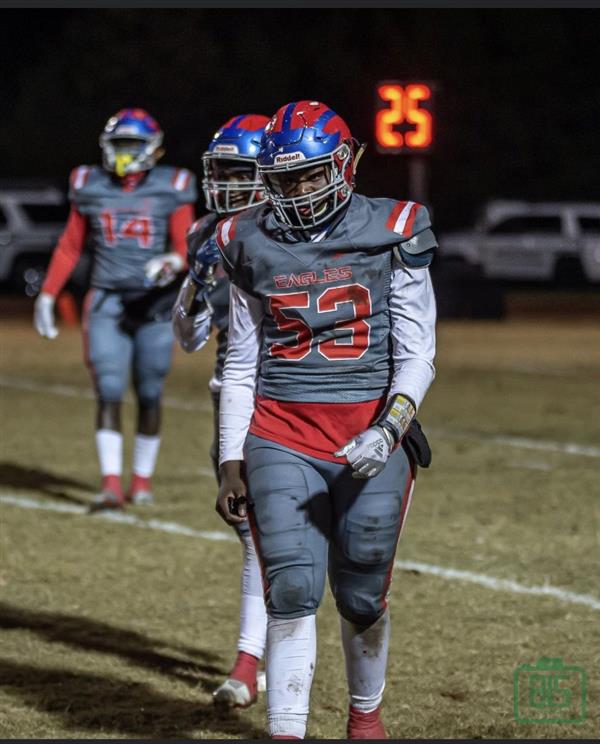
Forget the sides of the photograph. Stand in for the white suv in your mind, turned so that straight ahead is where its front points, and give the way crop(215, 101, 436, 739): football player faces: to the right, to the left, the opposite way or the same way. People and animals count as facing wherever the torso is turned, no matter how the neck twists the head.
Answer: to the left

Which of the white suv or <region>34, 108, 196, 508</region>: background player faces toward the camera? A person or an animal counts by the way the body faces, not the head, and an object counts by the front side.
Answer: the background player

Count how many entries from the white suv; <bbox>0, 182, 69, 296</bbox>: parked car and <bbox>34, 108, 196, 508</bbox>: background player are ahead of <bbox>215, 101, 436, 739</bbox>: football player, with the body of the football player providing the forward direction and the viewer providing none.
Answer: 0

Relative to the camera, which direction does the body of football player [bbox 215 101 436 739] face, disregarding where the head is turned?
toward the camera

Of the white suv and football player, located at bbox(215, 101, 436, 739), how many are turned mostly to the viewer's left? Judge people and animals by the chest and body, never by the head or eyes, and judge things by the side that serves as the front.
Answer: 1

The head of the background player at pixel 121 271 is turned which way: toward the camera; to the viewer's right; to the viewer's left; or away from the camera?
toward the camera

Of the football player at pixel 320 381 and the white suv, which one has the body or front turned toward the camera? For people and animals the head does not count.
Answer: the football player

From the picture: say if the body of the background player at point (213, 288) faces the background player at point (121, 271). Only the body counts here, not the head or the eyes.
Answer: no

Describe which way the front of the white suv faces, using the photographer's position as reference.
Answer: facing to the left of the viewer

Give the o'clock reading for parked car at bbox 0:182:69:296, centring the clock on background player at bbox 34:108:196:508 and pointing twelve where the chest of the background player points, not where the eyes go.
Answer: The parked car is roughly at 6 o'clock from the background player.

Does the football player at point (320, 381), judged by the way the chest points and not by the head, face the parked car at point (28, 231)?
no

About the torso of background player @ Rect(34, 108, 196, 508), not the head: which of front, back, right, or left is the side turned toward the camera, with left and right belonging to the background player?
front

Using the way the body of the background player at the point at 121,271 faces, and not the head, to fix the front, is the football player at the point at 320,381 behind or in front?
in front

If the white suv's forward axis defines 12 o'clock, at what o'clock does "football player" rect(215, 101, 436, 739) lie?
The football player is roughly at 9 o'clock from the white suv.

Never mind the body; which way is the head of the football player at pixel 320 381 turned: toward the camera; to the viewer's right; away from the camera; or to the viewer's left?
toward the camera

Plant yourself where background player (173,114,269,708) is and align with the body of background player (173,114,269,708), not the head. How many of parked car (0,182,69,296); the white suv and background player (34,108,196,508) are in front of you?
0

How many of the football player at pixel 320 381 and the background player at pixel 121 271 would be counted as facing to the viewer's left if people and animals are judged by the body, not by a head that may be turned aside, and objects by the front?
0

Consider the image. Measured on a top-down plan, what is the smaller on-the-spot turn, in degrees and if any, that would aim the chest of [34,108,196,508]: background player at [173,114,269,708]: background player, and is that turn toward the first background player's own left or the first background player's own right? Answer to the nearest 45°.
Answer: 0° — they already face them
